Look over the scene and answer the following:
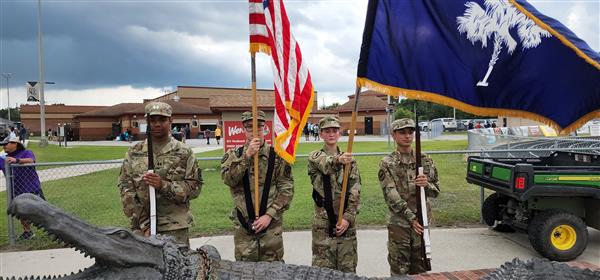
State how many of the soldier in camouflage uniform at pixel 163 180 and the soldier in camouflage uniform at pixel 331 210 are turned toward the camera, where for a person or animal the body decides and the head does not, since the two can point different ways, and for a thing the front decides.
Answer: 2

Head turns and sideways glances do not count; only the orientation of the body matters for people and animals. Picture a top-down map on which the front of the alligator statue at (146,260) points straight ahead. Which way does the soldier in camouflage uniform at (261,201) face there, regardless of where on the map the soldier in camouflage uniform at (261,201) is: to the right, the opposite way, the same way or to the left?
to the left

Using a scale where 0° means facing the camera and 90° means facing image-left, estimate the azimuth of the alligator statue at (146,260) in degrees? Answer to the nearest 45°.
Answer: approximately 90°

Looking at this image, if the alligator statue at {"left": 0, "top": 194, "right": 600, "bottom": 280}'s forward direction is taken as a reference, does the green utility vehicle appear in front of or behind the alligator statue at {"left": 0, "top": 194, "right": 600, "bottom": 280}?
behind

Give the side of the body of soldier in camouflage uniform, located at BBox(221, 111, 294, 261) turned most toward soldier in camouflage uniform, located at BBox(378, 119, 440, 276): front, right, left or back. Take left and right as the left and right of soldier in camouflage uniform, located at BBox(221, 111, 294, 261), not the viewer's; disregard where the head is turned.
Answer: left

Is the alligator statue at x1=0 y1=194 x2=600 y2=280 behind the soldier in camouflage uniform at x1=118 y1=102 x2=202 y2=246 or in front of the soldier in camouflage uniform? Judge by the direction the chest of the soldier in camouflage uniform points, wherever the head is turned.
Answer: in front

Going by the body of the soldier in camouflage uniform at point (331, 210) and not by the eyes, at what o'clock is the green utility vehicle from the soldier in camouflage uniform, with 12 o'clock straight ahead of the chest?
The green utility vehicle is roughly at 8 o'clock from the soldier in camouflage uniform.

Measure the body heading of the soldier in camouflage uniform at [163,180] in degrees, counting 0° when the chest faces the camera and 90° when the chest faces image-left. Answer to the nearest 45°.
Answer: approximately 0°

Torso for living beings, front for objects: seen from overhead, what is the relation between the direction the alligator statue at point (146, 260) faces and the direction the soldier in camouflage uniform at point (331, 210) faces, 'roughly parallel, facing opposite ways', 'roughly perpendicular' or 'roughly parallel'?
roughly perpendicular
